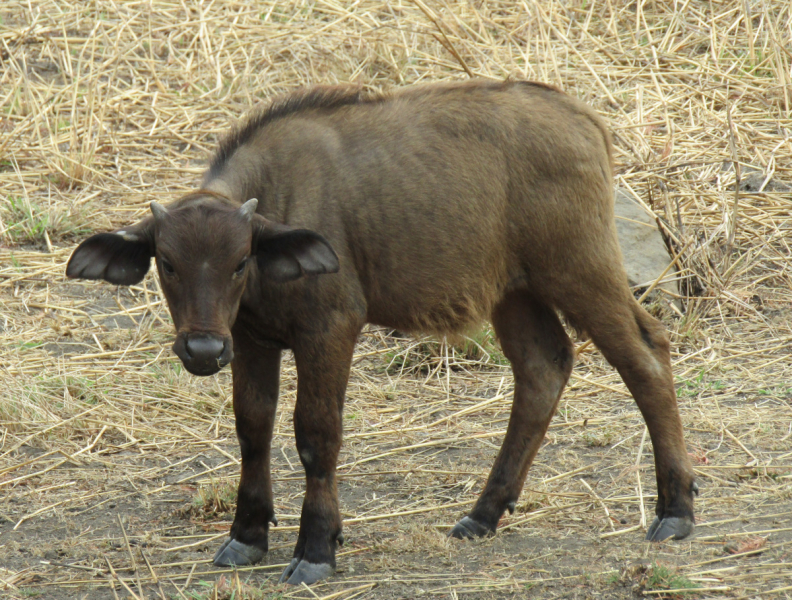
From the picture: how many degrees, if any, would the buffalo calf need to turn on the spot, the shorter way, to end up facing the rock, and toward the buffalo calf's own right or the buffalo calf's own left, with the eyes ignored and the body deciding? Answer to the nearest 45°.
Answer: approximately 180°

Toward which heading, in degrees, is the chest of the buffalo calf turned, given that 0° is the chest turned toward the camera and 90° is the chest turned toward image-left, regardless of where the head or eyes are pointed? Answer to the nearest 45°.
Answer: approximately 45°
